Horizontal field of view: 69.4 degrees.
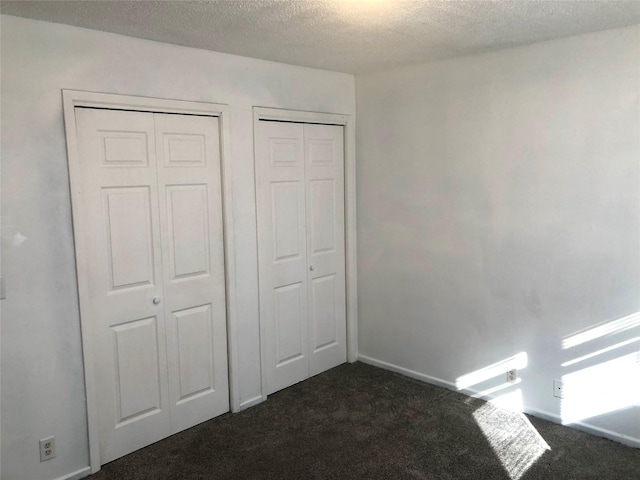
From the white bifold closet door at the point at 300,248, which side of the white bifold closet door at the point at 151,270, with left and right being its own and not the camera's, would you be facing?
left

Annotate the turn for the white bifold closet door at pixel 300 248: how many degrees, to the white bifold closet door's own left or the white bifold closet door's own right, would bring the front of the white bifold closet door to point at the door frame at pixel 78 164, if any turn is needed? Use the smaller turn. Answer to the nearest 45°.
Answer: approximately 90° to the white bifold closet door's own right

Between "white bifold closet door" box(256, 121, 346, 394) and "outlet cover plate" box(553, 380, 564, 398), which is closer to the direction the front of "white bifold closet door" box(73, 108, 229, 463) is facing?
the outlet cover plate

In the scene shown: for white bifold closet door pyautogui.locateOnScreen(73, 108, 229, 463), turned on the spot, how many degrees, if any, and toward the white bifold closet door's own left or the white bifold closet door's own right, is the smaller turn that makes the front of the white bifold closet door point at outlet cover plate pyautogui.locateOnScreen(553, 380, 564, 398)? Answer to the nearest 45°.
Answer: approximately 45° to the white bifold closet door's own left

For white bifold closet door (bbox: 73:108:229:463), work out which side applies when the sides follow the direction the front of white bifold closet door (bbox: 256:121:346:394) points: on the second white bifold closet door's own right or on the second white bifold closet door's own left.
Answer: on the second white bifold closet door's own right

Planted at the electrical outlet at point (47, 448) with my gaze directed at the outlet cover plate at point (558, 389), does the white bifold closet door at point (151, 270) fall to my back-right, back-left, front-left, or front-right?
front-left

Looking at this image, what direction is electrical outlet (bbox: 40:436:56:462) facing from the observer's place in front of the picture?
facing the viewer and to the right of the viewer

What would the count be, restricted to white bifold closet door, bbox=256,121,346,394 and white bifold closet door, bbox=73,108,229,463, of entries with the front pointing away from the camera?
0

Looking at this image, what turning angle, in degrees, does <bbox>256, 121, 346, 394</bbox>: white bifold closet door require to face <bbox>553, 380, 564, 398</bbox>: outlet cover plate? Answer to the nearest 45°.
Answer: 0° — it already faces it

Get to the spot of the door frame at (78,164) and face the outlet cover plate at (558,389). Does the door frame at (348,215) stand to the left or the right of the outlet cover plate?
left

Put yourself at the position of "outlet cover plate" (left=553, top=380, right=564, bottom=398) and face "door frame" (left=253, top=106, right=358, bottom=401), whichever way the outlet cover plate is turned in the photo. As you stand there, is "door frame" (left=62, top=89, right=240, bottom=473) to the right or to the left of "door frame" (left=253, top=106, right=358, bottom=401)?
left

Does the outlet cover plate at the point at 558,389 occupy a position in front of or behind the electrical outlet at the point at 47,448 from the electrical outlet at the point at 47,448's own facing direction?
in front

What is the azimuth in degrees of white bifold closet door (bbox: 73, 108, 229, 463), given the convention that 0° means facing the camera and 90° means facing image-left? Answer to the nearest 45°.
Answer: approximately 315°
